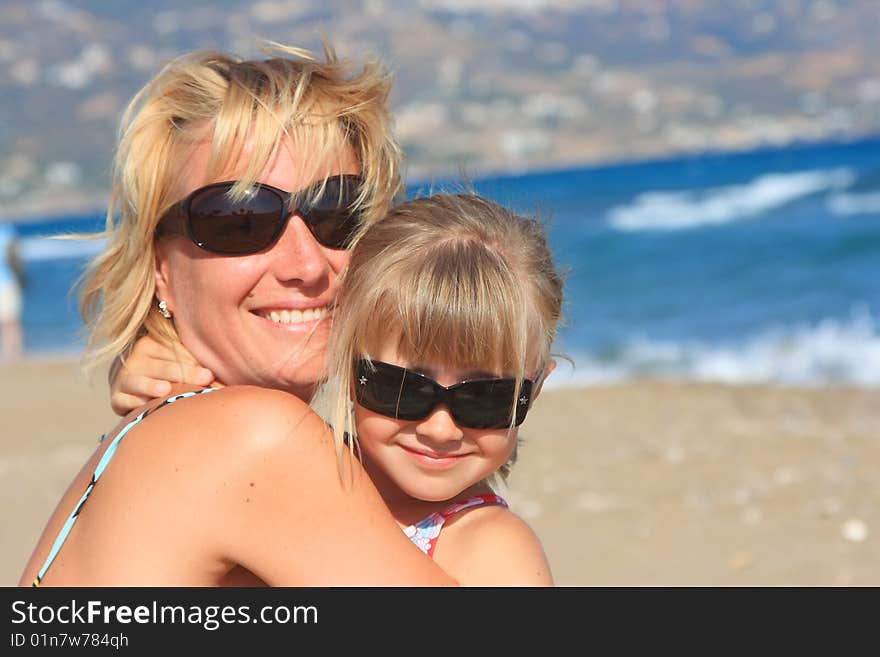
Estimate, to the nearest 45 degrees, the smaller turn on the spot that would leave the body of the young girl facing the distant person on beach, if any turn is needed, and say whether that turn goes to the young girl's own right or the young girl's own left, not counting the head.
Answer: approximately 135° to the young girl's own right

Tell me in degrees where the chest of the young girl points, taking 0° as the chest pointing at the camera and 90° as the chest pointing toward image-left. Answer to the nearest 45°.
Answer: approximately 45°
